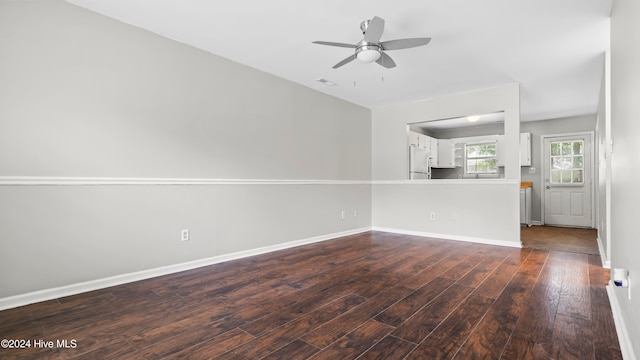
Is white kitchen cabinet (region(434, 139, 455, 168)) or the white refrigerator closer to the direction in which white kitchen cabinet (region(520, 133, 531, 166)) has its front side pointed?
the white refrigerator

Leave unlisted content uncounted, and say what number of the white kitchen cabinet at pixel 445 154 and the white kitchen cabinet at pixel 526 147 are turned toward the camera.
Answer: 2

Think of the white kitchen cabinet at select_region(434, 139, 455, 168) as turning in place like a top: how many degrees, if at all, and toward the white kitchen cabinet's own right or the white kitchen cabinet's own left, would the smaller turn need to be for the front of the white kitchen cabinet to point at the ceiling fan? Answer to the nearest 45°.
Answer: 0° — it already faces it

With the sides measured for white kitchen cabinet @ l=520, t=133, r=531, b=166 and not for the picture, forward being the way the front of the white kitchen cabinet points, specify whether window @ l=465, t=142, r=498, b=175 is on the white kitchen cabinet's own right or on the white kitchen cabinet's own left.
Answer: on the white kitchen cabinet's own right

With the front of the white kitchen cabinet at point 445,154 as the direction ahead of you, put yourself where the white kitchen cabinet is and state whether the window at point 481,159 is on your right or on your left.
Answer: on your left

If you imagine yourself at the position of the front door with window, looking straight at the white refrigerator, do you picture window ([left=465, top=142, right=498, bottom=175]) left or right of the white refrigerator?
right

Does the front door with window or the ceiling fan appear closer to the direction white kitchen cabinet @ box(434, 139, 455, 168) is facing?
the ceiling fan

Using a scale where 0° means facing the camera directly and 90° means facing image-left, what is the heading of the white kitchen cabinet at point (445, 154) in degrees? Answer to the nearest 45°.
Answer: approximately 0°

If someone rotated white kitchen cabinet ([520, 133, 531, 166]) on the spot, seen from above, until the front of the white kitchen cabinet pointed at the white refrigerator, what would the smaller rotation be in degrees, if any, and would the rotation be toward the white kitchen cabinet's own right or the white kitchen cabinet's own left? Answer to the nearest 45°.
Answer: approximately 45° to the white kitchen cabinet's own right

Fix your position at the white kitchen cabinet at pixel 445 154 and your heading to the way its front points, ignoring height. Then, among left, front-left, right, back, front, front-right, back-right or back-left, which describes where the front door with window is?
left

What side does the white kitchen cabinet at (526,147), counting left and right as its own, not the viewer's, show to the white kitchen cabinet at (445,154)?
right

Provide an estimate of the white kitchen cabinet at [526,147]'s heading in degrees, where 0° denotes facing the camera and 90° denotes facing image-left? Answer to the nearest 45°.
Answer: approximately 0°

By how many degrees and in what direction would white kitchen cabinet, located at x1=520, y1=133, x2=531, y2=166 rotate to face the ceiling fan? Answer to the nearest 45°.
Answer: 0° — it already faces it

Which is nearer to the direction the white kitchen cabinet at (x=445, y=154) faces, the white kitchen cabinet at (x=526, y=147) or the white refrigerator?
the white refrigerator
